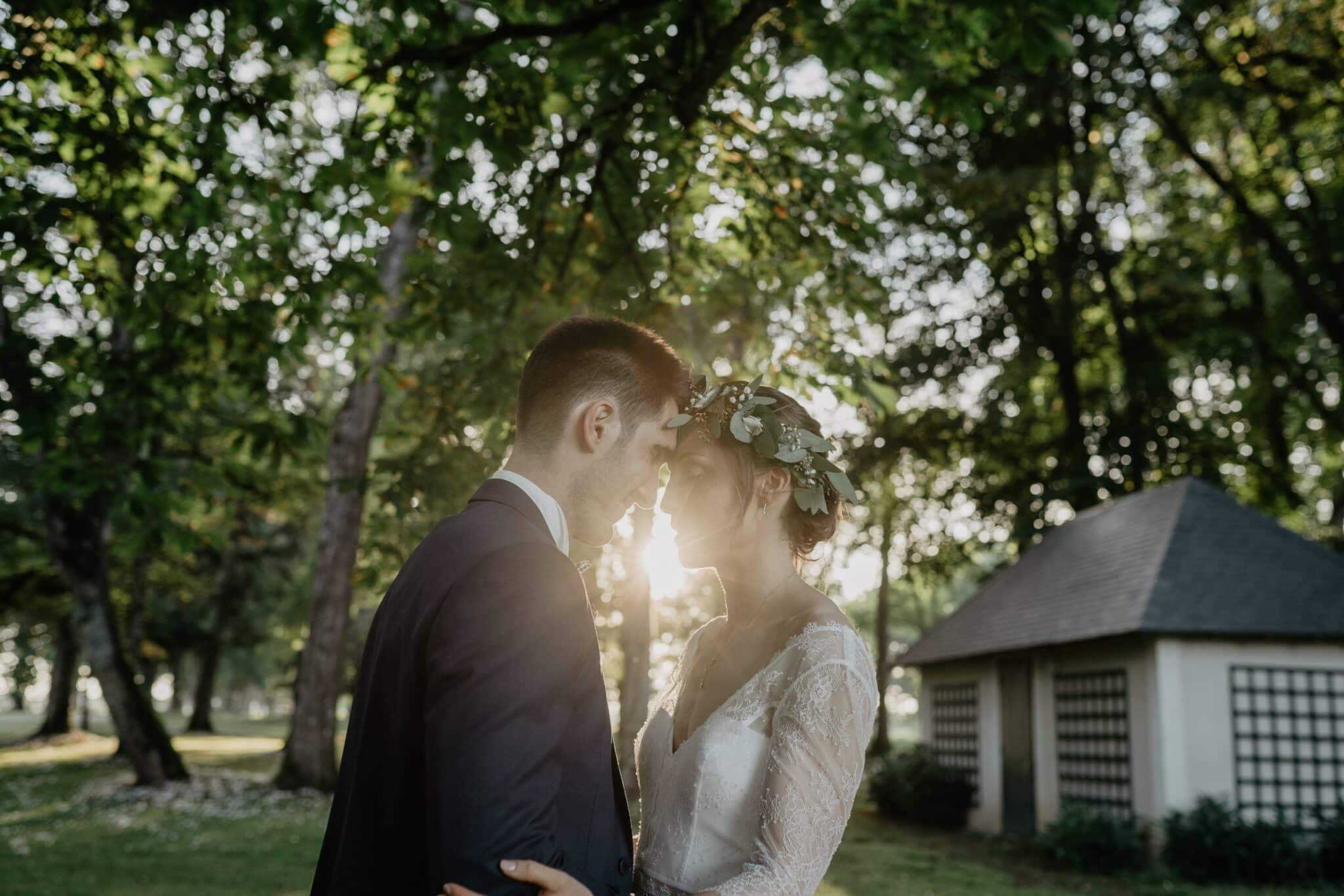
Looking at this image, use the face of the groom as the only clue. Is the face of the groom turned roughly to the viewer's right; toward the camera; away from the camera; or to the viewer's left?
to the viewer's right

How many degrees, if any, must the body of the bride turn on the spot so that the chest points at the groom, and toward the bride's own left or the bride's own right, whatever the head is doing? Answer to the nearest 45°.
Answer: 0° — they already face them

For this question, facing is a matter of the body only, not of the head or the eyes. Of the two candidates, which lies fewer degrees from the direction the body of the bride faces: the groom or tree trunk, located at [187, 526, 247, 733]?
the groom

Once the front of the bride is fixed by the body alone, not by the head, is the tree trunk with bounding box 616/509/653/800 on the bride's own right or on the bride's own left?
on the bride's own right

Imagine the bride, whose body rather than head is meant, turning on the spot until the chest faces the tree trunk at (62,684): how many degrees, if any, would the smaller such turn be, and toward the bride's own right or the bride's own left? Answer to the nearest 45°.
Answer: approximately 90° to the bride's own right

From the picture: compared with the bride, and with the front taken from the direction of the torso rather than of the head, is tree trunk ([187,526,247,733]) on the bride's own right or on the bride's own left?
on the bride's own right

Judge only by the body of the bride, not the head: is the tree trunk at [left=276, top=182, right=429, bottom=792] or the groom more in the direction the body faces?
the groom

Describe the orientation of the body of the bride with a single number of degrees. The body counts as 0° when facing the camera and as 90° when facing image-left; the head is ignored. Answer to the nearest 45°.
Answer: approximately 45°

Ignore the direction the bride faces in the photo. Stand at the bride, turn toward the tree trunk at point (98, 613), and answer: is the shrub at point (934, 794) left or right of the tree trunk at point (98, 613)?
right

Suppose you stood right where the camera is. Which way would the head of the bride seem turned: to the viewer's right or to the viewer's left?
to the viewer's left

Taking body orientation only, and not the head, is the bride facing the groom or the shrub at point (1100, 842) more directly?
the groom

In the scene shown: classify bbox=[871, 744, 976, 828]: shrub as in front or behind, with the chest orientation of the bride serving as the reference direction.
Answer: behind

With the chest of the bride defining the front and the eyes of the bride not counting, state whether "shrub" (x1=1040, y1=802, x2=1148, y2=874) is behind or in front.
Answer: behind
